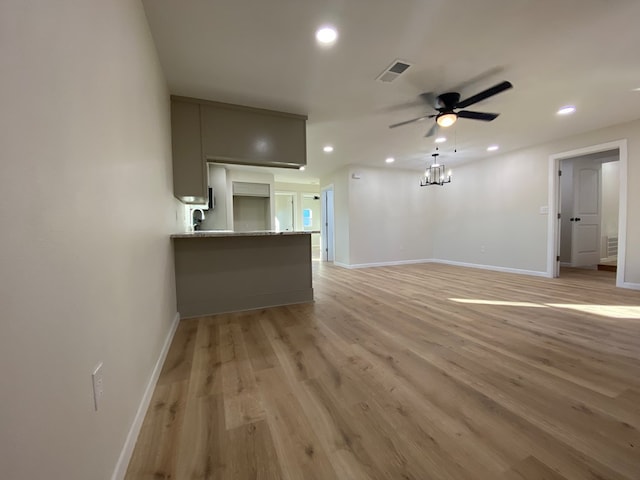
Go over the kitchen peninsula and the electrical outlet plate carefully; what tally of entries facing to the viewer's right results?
1

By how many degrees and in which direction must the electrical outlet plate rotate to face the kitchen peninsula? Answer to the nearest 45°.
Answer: approximately 45° to its left

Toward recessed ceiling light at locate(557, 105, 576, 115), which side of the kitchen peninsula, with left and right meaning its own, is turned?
right

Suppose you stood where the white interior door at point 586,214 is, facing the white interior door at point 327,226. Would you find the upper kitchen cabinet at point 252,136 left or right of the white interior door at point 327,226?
left

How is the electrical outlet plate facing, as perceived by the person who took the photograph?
facing to the right of the viewer

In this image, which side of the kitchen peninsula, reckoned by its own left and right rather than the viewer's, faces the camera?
back
